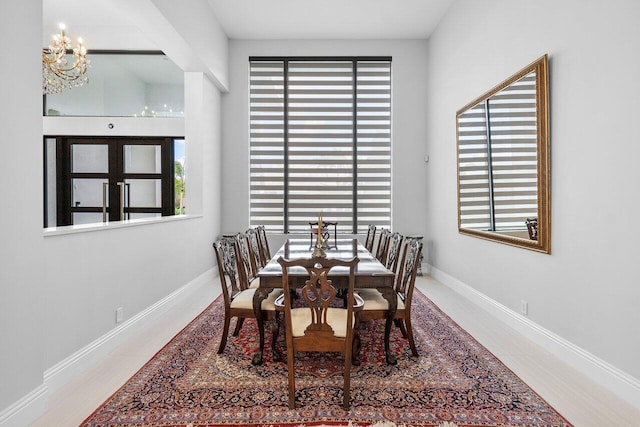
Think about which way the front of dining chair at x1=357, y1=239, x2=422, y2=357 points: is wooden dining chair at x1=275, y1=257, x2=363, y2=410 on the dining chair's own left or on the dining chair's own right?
on the dining chair's own left

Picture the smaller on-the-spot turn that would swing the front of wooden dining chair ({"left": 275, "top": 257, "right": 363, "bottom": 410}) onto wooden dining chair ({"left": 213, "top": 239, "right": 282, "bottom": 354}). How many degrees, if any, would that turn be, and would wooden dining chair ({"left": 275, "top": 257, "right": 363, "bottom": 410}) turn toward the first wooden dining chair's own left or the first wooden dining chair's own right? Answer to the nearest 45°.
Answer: approximately 45° to the first wooden dining chair's own left

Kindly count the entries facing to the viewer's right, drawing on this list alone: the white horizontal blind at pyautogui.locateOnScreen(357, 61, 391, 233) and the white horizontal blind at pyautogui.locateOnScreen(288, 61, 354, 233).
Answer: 0

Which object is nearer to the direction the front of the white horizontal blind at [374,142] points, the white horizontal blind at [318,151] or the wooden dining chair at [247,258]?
the wooden dining chair

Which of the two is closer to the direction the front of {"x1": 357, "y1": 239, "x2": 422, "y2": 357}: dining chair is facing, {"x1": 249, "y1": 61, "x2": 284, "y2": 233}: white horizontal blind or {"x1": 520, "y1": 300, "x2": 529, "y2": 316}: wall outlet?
the white horizontal blind

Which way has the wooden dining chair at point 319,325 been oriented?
away from the camera

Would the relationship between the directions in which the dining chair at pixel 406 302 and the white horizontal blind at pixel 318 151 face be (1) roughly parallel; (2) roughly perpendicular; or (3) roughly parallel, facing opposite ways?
roughly perpendicular

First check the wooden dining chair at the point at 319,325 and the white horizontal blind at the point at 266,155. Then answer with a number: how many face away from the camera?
1

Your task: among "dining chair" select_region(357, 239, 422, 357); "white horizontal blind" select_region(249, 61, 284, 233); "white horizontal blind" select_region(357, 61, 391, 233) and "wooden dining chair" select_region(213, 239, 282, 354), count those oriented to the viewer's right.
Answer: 1

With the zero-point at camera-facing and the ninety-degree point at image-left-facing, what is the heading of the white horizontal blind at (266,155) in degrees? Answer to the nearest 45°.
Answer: approximately 0°

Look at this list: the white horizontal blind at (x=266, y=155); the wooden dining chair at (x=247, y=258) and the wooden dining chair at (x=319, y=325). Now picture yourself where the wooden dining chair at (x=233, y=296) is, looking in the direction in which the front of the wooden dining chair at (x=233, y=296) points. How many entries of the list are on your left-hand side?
2

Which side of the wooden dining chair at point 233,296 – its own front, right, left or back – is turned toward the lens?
right

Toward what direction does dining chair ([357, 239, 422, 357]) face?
to the viewer's left

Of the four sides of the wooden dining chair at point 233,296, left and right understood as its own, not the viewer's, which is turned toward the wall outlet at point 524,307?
front
